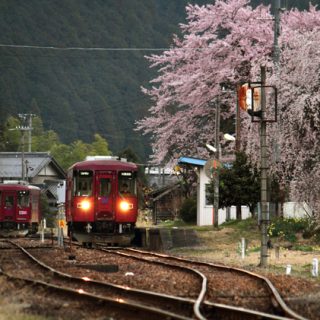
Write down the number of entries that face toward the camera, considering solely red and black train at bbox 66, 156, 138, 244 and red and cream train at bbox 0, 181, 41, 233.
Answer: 2

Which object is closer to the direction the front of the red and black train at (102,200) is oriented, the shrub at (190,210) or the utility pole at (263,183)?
the utility pole

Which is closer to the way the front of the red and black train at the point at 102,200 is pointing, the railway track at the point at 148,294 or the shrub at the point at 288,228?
the railway track

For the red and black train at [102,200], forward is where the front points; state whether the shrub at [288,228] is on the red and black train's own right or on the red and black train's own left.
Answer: on the red and black train's own left

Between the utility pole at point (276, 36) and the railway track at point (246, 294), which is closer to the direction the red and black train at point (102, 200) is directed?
the railway track

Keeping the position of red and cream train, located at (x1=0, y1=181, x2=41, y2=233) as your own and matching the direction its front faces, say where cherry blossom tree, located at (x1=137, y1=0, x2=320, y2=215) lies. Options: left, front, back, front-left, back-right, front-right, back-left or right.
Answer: left

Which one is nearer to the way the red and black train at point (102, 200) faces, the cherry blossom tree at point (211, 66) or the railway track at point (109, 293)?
the railway track

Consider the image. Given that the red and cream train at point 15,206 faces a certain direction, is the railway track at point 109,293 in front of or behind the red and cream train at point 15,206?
in front

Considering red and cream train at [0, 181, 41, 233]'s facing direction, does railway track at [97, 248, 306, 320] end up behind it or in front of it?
in front

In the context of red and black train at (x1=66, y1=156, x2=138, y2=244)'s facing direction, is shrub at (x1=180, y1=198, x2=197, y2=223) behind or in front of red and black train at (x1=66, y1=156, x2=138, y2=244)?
behind

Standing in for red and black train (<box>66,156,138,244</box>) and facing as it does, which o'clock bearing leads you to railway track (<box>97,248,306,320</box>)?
The railway track is roughly at 12 o'clock from the red and black train.

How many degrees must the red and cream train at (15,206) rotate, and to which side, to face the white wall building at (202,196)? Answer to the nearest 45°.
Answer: approximately 90° to its left
